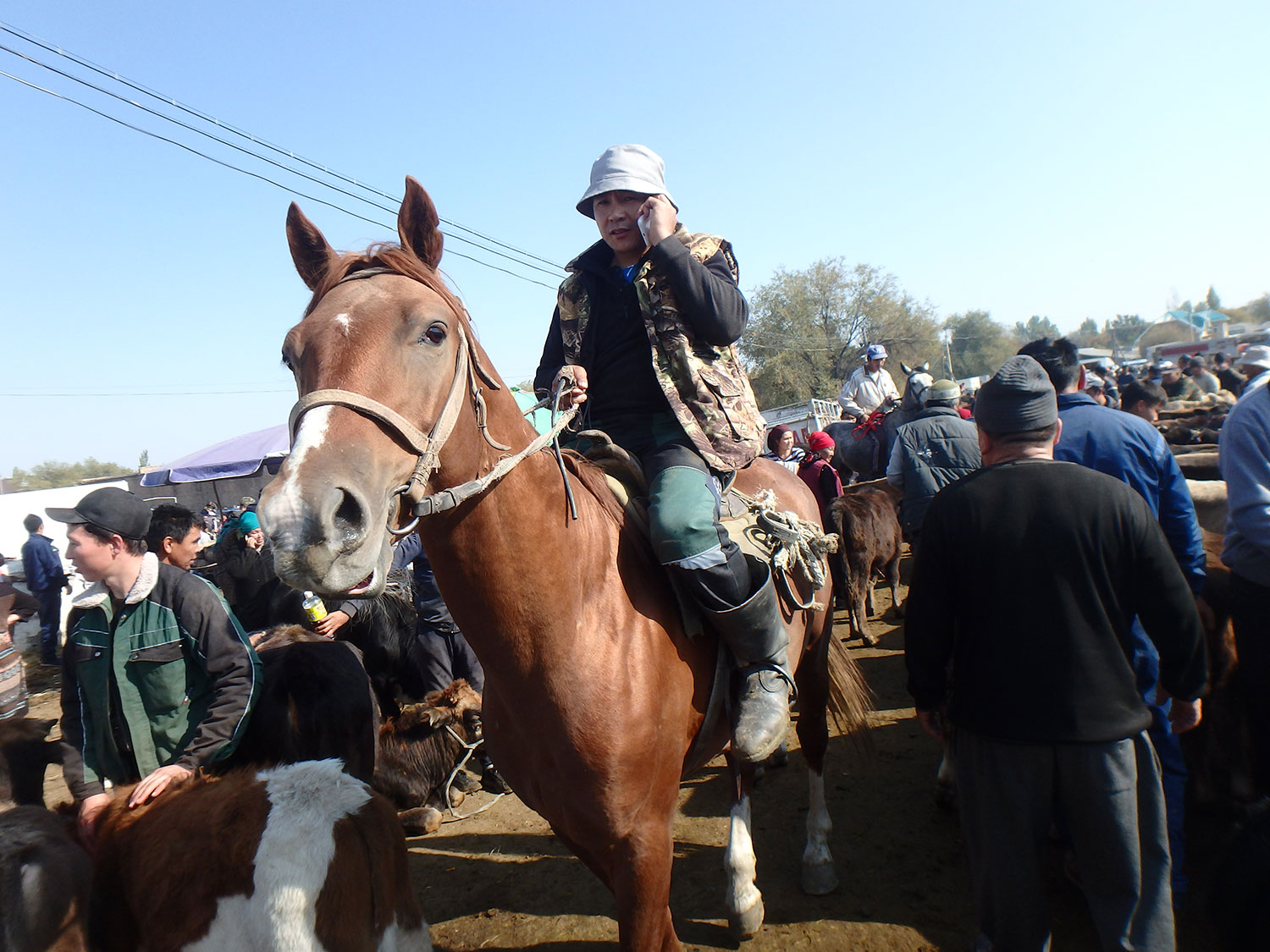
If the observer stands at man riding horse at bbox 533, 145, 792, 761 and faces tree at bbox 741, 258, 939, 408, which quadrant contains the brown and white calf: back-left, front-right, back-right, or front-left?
back-left

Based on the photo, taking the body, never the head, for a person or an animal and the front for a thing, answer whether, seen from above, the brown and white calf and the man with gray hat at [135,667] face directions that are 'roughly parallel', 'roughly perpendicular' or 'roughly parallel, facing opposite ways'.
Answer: roughly perpendicular

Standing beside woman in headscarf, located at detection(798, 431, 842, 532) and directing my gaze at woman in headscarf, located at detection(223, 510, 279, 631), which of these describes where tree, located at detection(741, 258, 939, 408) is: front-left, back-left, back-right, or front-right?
back-right

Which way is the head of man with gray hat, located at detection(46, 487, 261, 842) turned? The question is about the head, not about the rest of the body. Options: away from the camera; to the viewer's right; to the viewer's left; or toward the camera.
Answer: to the viewer's left

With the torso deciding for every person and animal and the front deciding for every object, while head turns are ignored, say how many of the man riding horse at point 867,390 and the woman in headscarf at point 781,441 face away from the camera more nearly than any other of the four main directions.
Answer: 0

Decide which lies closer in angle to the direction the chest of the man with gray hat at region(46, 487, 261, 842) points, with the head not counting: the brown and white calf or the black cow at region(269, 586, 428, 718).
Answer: the brown and white calf

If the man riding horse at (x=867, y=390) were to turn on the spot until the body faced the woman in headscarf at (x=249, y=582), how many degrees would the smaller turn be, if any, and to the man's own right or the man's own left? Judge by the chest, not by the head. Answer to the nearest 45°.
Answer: approximately 90° to the man's own right

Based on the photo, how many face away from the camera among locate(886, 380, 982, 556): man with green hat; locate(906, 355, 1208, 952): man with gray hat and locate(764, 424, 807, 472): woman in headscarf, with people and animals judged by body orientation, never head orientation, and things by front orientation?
2

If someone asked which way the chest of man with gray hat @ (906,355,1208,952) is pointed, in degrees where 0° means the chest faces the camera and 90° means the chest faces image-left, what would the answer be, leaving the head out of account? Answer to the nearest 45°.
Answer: approximately 180°

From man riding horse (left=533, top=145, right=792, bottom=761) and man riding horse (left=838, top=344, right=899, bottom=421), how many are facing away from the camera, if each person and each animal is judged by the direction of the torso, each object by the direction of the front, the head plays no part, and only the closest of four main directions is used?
0

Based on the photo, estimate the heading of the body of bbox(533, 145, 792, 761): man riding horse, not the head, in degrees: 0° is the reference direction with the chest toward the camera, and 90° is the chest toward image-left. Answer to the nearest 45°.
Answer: approximately 45°

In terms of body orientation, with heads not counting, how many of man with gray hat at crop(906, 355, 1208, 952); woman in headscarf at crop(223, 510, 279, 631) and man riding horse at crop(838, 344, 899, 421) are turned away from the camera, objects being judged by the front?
1

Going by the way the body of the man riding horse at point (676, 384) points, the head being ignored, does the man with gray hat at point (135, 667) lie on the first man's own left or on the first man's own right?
on the first man's own right

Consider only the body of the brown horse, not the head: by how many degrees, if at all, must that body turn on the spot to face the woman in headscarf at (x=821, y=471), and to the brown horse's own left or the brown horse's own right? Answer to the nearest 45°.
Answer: approximately 180°
